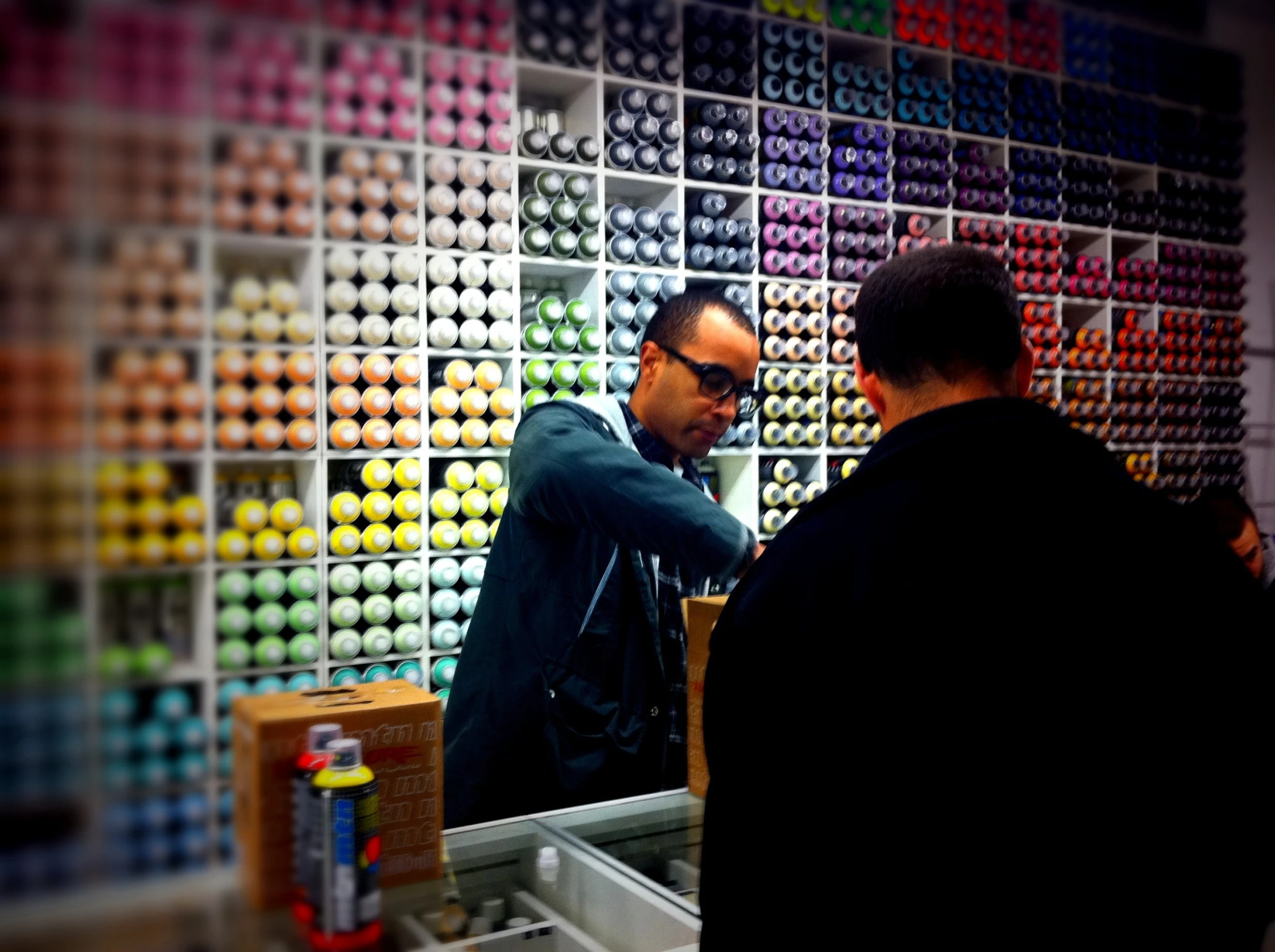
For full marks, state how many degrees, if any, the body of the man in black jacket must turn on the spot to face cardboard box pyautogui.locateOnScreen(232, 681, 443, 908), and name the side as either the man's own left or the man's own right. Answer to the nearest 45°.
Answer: approximately 90° to the man's own left

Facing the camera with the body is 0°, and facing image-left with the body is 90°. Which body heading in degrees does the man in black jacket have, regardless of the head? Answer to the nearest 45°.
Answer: approximately 180°

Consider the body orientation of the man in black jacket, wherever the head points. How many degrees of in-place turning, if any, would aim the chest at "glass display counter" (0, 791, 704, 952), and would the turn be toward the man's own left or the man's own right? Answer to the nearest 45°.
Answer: approximately 45° to the man's own left

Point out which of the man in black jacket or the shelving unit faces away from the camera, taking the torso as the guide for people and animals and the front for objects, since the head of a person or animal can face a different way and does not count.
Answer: the man in black jacket

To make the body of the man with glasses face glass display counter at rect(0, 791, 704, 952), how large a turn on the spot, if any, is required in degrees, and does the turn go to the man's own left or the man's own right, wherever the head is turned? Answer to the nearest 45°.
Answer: approximately 45° to the man's own right

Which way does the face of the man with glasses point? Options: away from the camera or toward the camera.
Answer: toward the camera

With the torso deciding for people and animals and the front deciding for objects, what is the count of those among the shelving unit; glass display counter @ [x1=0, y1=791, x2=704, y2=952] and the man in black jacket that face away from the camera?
1

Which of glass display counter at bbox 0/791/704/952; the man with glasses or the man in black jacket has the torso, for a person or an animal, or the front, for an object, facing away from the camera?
the man in black jacket

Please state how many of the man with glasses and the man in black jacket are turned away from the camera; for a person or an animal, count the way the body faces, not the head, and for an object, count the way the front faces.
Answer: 1

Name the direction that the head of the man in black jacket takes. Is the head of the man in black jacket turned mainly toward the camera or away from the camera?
away from the camera

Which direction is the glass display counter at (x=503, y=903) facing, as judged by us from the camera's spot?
facing the viewer and to the right of the viewer

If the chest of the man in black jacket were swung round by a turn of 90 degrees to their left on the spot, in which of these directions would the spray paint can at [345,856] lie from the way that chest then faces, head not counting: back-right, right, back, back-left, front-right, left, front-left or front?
front

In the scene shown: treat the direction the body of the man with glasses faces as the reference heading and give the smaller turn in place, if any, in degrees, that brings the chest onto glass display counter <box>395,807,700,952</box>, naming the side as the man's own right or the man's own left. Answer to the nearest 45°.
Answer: approximately 45° to the man's own right

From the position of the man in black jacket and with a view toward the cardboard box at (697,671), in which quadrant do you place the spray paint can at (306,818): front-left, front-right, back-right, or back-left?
front-left

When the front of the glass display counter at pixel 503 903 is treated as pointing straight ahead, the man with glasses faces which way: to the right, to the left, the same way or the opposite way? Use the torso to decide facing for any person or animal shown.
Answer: the same way
